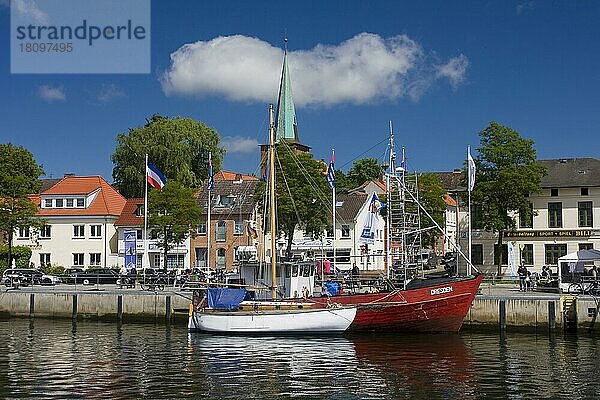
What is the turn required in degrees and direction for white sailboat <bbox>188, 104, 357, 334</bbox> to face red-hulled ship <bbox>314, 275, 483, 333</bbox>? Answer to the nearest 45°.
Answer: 0° — it already faces it

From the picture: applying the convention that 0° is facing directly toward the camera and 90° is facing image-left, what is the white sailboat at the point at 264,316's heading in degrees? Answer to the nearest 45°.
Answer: approximately 270°

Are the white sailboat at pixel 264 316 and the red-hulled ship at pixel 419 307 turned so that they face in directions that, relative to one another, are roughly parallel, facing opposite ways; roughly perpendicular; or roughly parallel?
roughly parallel

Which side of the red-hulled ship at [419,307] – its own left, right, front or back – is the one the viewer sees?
right

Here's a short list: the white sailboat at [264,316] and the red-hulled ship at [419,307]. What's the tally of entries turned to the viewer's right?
2

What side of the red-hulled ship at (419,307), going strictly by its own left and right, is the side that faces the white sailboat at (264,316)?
back
